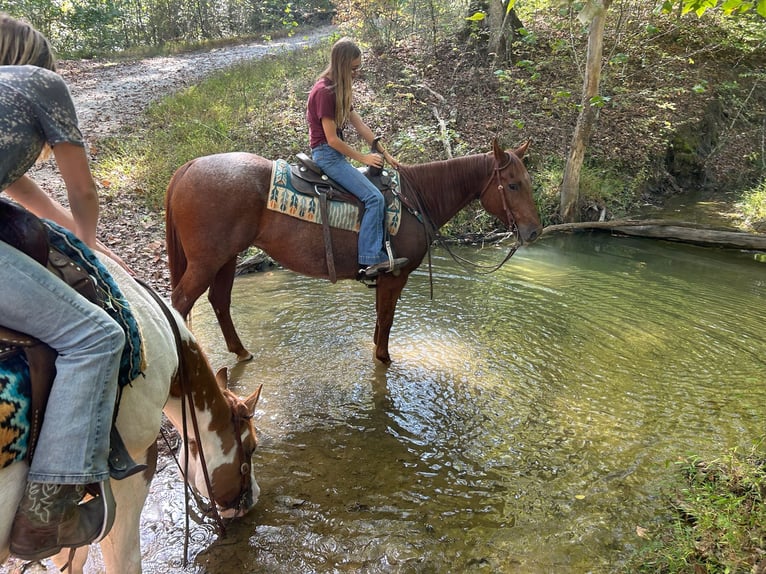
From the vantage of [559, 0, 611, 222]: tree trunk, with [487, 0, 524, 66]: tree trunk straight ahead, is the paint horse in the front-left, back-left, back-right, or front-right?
back-left

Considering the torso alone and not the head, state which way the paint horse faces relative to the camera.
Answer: to the viewer's right

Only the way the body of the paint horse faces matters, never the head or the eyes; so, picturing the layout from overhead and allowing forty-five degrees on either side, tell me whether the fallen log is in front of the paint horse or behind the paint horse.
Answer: in front
